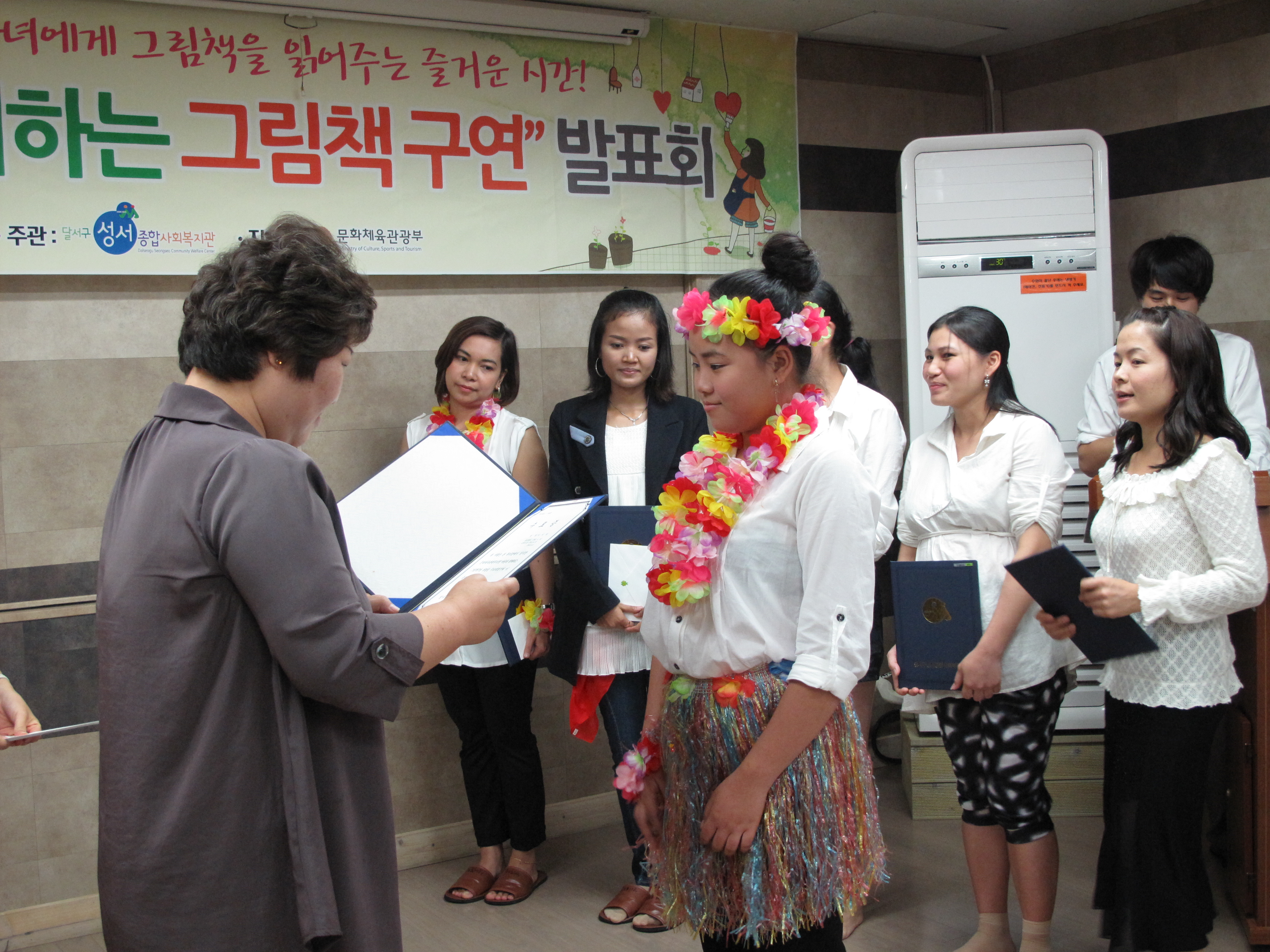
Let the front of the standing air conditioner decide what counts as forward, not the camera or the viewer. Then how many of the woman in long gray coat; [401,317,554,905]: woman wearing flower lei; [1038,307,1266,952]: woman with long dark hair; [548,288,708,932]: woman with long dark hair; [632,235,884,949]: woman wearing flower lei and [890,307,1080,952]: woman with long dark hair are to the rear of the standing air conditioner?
0

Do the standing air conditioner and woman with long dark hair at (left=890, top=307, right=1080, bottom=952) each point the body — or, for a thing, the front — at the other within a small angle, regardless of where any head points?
no

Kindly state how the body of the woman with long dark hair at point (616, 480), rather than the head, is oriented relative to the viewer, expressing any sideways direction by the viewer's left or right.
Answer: facing the viewer

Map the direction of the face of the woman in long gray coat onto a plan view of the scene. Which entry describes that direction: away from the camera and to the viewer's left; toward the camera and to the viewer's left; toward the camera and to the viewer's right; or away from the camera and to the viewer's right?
away from the camera and to the viewer's right

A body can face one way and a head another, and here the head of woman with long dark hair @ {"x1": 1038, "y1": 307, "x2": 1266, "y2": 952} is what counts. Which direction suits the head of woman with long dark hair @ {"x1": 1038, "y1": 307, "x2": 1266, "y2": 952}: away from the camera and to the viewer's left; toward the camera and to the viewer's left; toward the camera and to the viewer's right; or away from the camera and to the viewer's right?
toward the camera and to the viewer's left

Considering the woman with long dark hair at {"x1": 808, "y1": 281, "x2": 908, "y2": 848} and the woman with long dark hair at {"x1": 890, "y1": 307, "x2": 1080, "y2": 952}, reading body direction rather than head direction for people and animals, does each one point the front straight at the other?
no

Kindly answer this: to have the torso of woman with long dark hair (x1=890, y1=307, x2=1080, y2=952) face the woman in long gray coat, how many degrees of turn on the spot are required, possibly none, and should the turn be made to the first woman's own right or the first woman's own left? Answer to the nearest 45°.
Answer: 0° — they already face them

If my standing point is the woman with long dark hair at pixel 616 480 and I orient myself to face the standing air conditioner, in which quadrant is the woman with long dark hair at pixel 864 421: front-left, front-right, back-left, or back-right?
front-right

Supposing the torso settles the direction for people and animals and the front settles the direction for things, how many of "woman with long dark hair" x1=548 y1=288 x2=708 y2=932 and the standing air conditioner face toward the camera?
2

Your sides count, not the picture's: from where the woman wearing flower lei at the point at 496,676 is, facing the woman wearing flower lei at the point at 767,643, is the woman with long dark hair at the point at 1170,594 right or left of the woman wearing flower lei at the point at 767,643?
left

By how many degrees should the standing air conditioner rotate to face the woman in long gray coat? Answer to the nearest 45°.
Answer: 0° — it already faces them

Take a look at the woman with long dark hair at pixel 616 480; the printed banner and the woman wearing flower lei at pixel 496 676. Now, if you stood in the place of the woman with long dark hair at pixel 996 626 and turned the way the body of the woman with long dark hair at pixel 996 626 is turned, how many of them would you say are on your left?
0

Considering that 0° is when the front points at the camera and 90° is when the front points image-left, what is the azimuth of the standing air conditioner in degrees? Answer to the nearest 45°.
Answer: approximately 0°

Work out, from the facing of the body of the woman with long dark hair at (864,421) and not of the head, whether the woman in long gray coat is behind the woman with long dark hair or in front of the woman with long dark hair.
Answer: in front

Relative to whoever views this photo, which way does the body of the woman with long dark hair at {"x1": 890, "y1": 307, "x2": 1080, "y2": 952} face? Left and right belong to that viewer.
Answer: facing the viewer and to the left of the viewer
